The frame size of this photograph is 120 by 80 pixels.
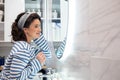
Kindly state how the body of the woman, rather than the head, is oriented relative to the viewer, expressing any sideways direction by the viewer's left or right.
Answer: facing to the right of the viewer

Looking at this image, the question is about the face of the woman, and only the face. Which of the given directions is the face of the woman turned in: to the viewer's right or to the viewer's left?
to the viewer's right
